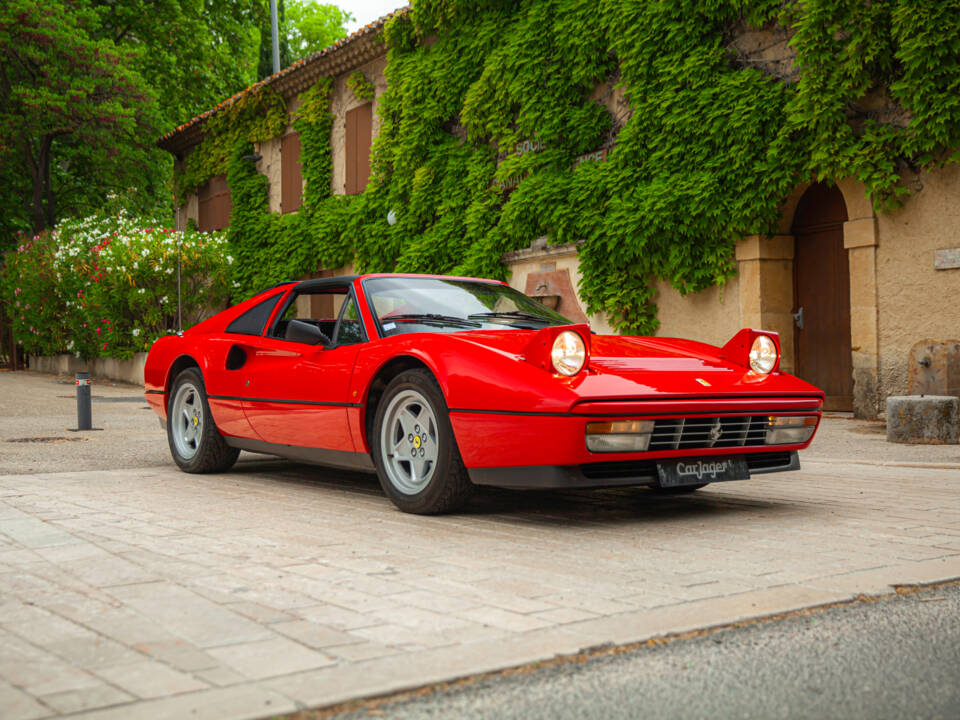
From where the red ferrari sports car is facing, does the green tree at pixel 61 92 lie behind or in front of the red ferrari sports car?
behind

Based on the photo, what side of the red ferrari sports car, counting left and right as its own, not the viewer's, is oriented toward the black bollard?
back

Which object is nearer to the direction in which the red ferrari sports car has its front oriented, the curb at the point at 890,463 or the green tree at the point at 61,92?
the curb

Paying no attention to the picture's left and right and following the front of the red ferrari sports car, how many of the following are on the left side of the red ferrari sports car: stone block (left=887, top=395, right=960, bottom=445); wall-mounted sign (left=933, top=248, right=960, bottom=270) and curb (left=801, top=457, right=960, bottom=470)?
3

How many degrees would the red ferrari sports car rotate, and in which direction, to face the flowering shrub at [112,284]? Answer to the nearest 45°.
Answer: approximately 180°

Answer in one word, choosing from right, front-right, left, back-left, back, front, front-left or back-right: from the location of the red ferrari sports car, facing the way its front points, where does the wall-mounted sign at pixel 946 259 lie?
left

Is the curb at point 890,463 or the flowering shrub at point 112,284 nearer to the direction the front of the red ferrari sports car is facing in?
the curb

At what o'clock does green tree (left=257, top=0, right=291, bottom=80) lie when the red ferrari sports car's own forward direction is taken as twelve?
The green tree is roughly at 7 o'clock from the red ferrari sports car.

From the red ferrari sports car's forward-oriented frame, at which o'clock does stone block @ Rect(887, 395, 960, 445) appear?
The stone block is roughly at 9 o'clock from the red ferrari sports car.

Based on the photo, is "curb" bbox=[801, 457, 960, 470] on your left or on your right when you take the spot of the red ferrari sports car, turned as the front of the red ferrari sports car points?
on your left

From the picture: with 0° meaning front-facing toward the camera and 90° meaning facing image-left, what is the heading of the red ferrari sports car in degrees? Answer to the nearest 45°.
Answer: approximately 315°
